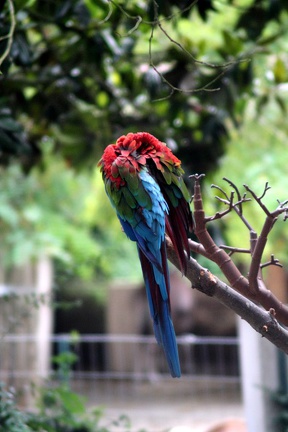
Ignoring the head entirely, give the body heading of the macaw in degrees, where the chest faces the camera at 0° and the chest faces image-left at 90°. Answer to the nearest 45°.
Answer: approximately 180°

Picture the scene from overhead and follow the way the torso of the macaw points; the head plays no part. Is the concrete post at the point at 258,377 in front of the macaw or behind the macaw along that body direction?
in front
